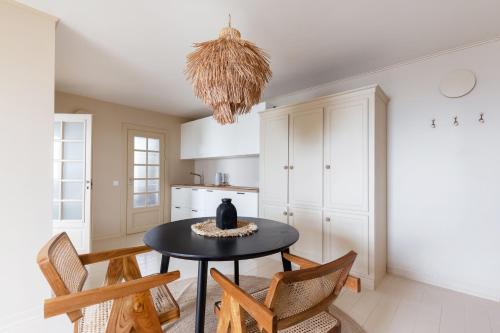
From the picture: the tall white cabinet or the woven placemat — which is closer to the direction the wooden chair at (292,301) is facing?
the woven placemat

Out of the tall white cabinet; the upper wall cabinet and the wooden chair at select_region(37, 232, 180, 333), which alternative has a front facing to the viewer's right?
the wooden chair

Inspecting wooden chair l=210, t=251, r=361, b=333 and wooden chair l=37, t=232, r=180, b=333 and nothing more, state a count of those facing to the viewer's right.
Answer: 1

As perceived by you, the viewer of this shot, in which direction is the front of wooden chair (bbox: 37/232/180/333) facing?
facing to the right of the viewer

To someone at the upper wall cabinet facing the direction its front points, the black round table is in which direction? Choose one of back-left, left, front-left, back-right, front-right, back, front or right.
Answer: front-left

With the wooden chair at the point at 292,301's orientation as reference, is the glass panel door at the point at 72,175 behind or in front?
in front

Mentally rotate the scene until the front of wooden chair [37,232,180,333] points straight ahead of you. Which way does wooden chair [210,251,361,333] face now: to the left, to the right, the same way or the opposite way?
to the left

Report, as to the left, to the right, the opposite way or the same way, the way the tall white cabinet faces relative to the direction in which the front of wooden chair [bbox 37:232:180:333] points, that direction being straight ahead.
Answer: the opposite way

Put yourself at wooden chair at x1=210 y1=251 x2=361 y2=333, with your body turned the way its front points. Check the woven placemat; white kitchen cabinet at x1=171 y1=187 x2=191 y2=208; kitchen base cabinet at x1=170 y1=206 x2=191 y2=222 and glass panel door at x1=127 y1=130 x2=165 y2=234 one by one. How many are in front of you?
4
